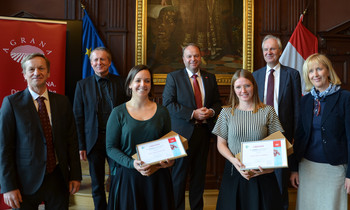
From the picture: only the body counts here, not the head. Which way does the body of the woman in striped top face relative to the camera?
toward the camera

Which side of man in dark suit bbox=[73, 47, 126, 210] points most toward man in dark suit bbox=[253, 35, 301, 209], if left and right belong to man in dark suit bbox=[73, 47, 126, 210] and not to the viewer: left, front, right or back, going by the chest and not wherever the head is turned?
left

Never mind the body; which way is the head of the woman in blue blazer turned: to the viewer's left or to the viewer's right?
to the viewer's left

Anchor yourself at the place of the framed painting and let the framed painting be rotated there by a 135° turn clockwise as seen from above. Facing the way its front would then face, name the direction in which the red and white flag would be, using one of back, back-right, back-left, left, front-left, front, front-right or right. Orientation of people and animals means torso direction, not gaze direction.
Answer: back-right

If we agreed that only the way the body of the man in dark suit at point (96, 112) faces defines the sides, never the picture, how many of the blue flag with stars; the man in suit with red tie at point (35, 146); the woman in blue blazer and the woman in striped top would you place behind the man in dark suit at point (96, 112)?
1

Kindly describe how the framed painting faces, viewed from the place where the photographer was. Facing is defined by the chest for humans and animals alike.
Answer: facing the viewer

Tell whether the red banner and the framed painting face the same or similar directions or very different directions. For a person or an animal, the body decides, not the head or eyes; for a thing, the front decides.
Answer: same or similar directions

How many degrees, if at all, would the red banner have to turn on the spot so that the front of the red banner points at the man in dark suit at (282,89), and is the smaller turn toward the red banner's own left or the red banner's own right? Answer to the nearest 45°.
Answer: approximately 45° to the red banner's own left

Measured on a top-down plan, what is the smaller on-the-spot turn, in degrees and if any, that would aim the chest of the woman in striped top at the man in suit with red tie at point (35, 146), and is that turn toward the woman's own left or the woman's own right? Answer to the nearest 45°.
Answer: approximately 90° to the woman's own right

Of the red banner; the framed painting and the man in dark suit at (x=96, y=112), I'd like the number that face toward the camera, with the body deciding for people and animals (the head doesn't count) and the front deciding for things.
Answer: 3

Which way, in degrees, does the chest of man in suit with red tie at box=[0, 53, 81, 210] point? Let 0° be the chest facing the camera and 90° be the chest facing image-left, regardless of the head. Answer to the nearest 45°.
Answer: approximately 315°

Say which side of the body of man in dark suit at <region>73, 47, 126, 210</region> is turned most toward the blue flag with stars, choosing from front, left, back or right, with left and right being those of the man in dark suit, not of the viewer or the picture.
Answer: back
